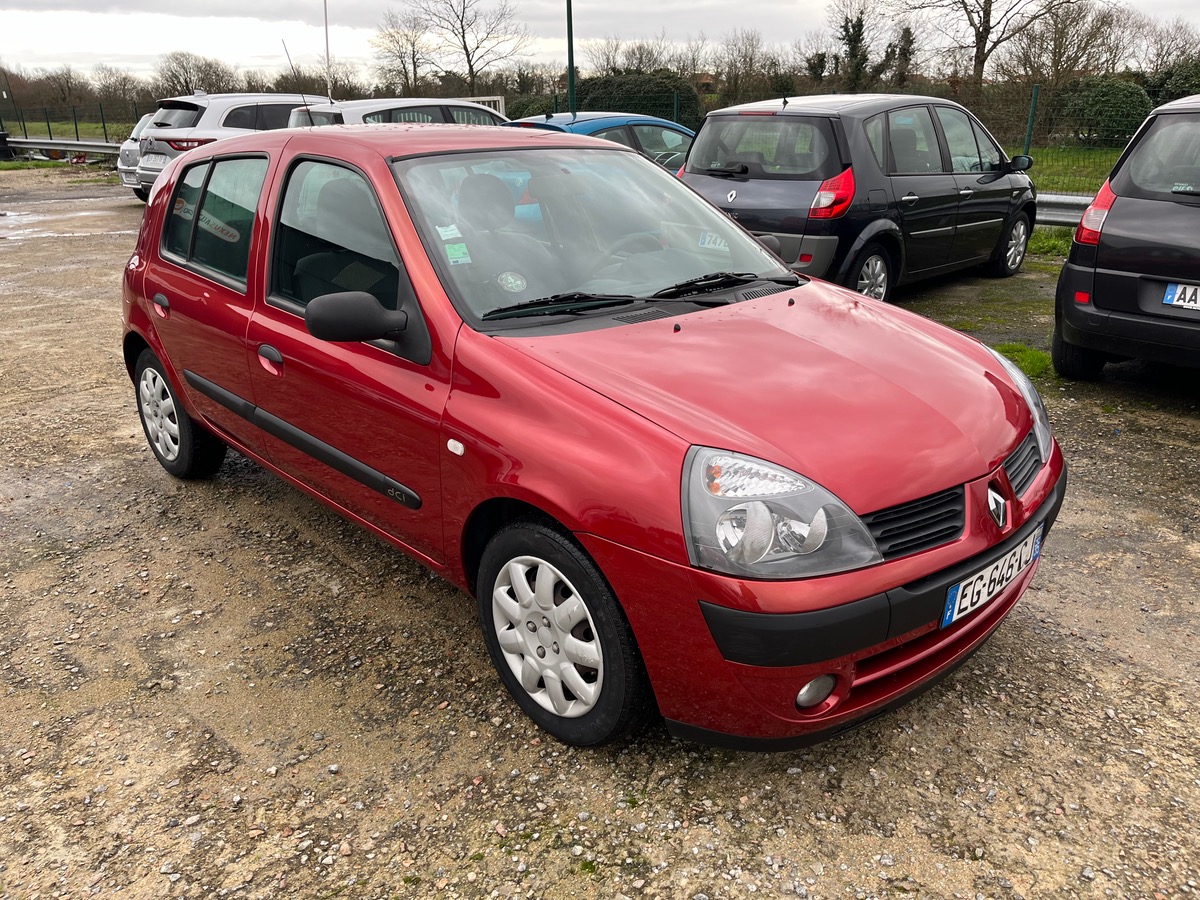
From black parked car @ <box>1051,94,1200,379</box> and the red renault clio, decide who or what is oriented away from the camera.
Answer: the black parked car

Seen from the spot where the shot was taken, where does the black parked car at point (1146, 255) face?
facing away from the viewer

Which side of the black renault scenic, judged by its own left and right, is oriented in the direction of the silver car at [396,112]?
left

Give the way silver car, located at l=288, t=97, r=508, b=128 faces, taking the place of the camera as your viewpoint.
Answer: facing away from the viewer and to the right of the viewer

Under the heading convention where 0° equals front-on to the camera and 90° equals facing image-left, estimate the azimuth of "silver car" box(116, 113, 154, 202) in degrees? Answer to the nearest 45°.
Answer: approximately 225°

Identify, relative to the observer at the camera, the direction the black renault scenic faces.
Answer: facing away from the viewer and to the right of the viewer

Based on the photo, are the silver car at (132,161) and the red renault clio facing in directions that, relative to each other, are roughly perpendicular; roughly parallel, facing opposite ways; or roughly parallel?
roughly perpendicular

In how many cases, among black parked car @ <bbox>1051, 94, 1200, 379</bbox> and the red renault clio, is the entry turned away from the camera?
1

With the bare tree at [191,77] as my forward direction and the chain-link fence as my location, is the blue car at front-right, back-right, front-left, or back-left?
back-right
